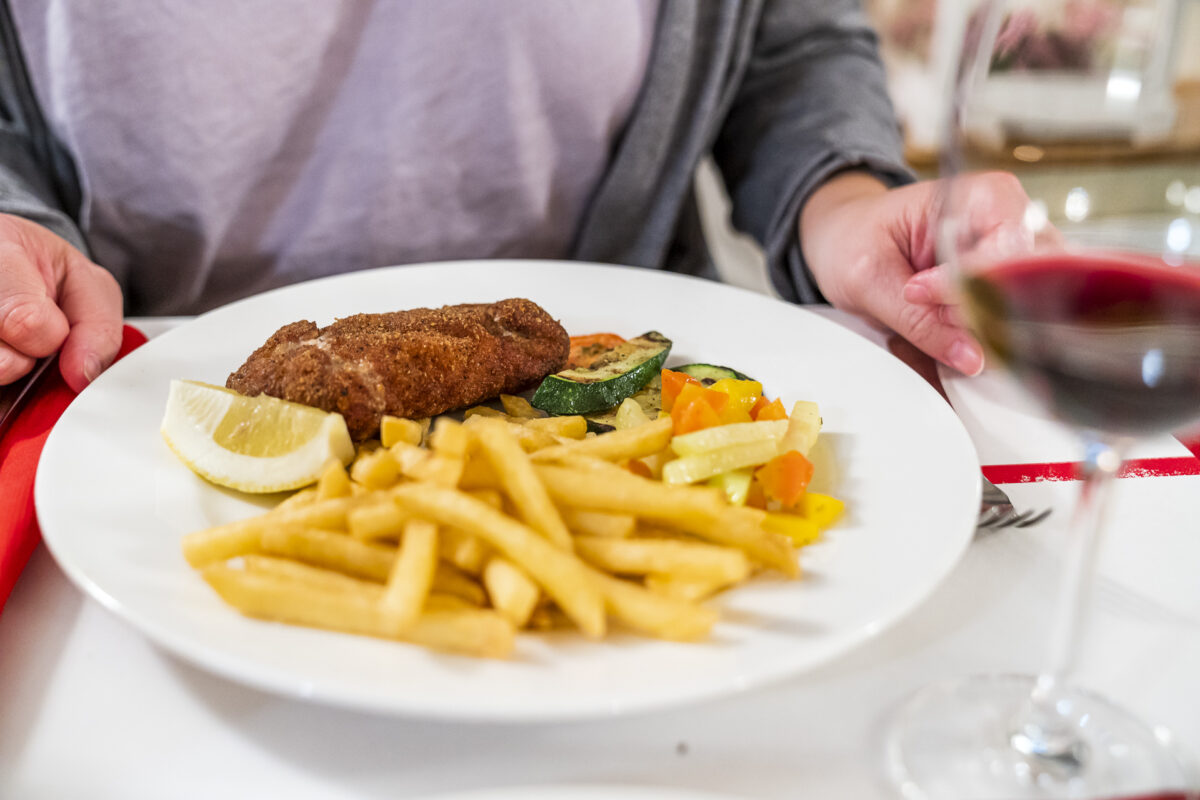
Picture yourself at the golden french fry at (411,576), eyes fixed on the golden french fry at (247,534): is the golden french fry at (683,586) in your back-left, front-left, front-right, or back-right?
back-right

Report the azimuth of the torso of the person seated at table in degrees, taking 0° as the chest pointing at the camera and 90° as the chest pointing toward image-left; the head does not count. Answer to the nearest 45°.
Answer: approximately 0°

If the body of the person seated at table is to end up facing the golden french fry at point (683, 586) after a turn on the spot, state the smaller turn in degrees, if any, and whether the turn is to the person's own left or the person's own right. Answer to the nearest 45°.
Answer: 0° — they already face it

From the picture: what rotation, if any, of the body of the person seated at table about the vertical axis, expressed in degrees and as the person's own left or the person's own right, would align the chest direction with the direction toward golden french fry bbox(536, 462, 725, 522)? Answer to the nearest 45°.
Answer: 0° — they already face it

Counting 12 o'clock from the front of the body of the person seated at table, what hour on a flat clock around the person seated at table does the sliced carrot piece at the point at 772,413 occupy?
The sliced carrot piece is roughly at 11 o'clock from the person seated at table.

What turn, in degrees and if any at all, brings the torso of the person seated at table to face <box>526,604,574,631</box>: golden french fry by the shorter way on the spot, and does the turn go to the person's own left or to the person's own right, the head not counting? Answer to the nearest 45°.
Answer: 0° — they already face it

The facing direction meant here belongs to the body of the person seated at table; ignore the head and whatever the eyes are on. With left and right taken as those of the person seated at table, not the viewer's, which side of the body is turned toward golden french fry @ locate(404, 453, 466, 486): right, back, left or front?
front

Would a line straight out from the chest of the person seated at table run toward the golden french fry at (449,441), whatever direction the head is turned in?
yes

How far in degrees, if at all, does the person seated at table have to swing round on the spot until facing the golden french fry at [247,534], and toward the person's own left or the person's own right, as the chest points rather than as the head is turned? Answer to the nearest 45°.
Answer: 0° — they already face it
